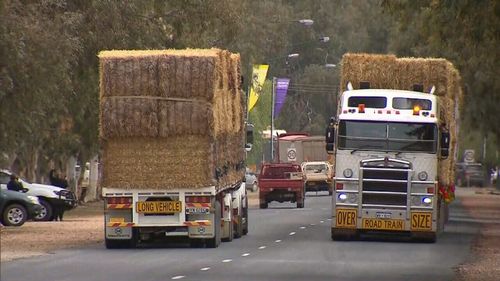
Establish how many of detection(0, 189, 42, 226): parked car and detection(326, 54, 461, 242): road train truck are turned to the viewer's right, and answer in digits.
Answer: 1

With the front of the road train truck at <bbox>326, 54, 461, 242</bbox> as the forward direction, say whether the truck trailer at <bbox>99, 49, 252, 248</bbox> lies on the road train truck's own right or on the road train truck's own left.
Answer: on the road train truck's own right

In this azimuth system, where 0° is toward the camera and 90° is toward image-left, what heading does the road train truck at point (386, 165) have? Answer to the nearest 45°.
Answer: approximately 0°

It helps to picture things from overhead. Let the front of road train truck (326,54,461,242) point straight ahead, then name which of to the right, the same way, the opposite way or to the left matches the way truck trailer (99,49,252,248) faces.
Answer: the opposite way

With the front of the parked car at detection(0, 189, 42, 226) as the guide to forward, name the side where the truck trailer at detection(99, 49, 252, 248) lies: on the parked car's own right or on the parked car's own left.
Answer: on the parked car's own right

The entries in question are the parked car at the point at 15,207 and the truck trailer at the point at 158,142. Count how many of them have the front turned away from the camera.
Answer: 1

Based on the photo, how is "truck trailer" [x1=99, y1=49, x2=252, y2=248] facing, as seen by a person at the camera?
facing away from the viewer

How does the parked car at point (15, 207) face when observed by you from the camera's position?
facing to the right of the viewer
